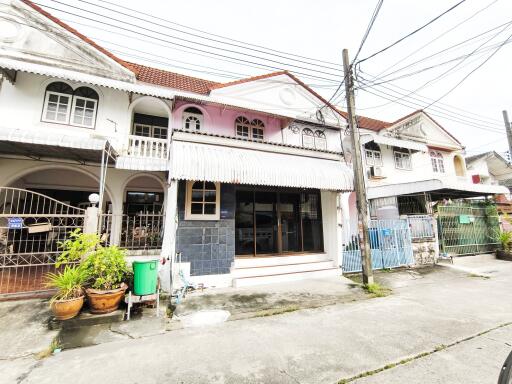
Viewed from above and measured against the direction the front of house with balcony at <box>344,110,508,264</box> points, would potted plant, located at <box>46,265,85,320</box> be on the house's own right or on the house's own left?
on the house's own right

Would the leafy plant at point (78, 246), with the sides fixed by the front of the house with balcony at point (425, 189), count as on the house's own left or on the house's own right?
on the house's own right

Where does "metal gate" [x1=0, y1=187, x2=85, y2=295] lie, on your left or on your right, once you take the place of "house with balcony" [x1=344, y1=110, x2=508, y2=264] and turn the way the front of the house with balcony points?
on your right

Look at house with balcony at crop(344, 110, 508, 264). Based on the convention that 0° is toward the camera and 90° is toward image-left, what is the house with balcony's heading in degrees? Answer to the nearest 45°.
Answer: approximately 315°
